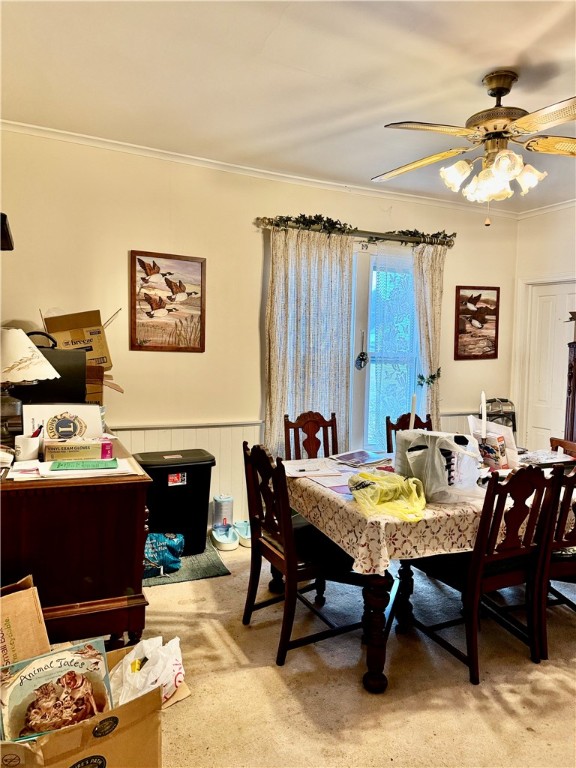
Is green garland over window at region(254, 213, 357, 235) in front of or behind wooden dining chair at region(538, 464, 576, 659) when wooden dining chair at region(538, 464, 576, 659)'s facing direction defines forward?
in front

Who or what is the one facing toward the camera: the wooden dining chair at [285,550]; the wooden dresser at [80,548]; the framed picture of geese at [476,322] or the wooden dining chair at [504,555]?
the framed picture of geese

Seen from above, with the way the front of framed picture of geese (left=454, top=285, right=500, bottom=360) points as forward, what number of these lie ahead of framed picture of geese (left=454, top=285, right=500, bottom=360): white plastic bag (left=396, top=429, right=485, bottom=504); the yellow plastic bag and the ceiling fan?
3

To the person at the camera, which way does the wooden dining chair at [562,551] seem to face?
facing away from the viewer and to the left of the viewer

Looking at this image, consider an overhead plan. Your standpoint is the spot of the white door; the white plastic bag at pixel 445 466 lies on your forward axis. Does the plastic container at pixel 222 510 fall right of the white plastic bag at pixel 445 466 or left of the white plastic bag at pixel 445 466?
right

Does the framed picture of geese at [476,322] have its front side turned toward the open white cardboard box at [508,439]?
yes

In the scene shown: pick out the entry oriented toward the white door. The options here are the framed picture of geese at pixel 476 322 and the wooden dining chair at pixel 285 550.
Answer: the wooden dining chair

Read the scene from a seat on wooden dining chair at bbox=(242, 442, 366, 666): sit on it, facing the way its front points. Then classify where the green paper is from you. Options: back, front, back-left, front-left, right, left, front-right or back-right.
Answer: back

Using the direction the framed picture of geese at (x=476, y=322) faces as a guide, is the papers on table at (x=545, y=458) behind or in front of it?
in front

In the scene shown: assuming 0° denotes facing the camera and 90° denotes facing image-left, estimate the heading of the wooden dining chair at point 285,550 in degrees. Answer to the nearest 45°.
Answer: approximately 225°
